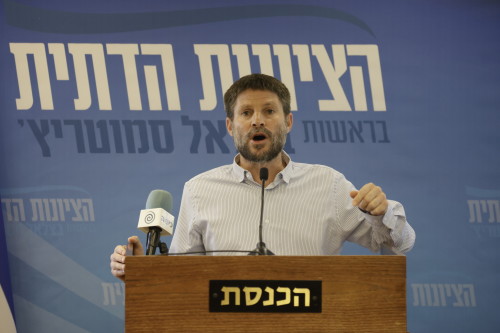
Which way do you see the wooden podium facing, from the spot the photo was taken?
facing the viewer

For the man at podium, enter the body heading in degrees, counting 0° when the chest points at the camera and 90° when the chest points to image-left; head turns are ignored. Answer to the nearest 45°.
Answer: approximately 0°

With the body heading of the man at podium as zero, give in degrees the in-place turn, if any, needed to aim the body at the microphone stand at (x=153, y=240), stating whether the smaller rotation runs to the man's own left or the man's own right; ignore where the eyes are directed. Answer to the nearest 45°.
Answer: approximately 45° to the man's own right

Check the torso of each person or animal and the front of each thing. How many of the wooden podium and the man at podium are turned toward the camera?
2

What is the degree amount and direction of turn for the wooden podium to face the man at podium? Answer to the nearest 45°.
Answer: approximately 180°

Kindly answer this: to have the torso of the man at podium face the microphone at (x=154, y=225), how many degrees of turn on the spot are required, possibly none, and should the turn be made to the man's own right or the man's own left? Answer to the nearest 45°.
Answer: approximately 45° to the man's own right

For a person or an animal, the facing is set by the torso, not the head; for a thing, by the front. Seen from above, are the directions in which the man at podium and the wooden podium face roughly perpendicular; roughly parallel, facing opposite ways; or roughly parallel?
roughly parallel

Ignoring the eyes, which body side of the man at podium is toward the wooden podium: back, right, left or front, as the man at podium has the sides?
front
